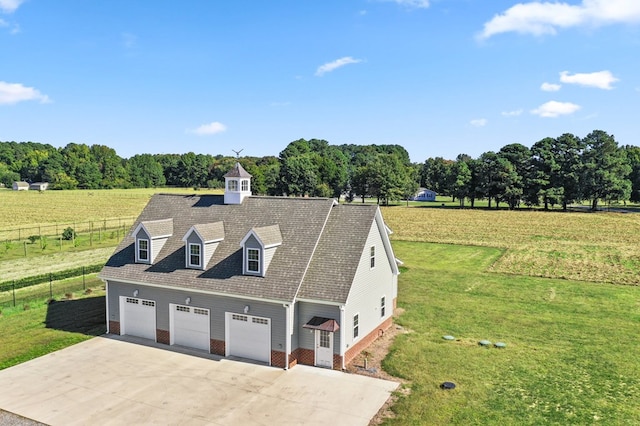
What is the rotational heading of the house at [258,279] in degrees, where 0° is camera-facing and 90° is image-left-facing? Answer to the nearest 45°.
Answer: approximately 45°

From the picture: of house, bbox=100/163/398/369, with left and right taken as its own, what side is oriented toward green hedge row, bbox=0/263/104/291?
right
